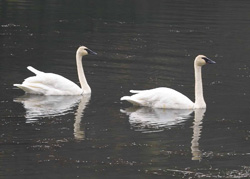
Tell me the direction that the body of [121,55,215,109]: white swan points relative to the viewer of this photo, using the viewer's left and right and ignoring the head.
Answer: facing to the right of the viewer

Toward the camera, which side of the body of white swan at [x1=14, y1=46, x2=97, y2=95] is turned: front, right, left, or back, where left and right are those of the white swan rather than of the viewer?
right

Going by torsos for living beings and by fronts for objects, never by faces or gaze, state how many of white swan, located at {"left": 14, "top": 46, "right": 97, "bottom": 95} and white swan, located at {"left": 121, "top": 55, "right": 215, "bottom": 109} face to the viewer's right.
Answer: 2

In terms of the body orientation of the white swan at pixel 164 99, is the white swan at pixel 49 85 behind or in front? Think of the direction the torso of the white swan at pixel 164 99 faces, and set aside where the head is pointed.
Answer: behind
